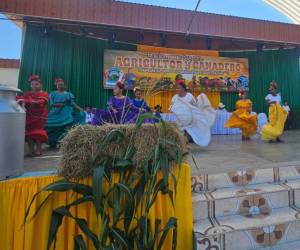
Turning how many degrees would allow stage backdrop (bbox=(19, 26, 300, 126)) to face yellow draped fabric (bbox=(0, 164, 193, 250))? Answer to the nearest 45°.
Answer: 0° — it already faces it

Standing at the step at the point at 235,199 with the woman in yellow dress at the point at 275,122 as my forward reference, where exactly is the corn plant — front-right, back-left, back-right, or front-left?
back-left

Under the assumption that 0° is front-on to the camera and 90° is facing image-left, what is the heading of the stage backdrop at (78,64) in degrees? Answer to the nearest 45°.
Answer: approximately 0°

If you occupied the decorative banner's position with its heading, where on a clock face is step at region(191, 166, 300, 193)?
The step is roughly at 12 o'clock from the decorative banner.

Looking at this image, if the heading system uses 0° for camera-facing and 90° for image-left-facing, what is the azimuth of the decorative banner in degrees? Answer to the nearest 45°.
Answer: approximately 0°

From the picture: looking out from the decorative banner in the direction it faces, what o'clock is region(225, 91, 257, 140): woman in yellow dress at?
The woman in yellow dress is roughly at 11 o'clock from the decorative banner.

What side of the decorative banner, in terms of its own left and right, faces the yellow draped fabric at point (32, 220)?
front

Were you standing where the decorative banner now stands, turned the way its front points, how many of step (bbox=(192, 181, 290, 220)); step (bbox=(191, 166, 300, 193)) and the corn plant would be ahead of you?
3

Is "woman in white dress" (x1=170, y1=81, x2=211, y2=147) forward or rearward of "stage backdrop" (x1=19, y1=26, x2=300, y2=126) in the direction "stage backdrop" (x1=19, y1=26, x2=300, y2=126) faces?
forward

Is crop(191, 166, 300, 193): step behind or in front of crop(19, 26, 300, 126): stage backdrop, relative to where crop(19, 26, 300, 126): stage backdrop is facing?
in front

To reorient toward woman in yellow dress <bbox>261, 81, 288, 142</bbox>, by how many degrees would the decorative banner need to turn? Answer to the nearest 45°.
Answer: approximately 45° to its left

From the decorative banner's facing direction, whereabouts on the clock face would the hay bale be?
The hay bale is roughly at 12 o'clock from the decorative banner.
